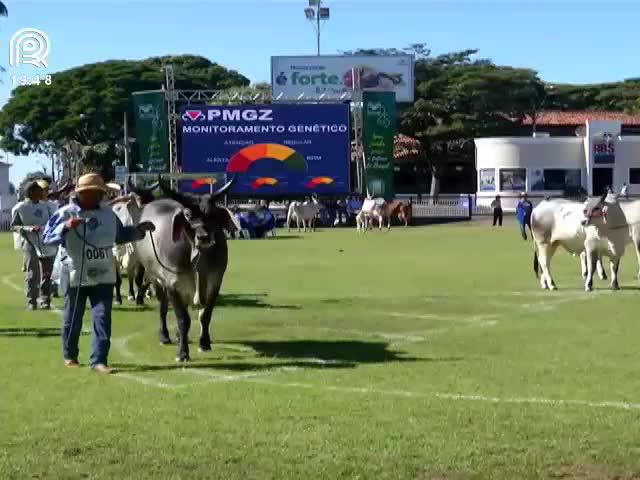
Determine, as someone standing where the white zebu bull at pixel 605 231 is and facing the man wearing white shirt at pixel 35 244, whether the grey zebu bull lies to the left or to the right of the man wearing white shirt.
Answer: left

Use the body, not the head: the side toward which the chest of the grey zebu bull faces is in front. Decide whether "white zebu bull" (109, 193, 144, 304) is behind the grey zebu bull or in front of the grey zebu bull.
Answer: behind

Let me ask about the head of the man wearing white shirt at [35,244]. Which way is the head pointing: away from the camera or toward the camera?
toward the camera

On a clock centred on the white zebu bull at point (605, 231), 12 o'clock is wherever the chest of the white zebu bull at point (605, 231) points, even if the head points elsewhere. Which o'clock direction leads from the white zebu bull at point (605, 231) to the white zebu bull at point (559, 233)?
the white zebu bull at point (559, 233) is roughly at 2 o'clock from the white zebu bull at point (605, 231).

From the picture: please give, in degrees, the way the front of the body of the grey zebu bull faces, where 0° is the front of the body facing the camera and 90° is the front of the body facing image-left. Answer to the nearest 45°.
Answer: approximately 315°

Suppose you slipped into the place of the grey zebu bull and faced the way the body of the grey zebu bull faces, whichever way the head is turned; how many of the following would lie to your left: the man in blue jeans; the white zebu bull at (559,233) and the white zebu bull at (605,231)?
2

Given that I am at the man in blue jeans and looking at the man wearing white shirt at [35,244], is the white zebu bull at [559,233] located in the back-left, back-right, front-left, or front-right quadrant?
front-right

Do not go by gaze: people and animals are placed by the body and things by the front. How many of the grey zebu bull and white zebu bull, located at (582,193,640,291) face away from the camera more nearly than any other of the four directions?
0

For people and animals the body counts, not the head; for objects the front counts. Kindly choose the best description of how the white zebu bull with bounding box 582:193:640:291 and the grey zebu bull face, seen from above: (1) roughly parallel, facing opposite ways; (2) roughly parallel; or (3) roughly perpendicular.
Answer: roughly perpendicular

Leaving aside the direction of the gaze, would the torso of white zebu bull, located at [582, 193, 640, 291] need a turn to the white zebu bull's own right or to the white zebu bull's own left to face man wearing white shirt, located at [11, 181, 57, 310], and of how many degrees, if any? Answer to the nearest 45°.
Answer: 0° — it already faces them

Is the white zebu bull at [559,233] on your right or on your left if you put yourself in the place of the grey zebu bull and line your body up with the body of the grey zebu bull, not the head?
on your left

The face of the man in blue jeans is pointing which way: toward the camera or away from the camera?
toward the camera
